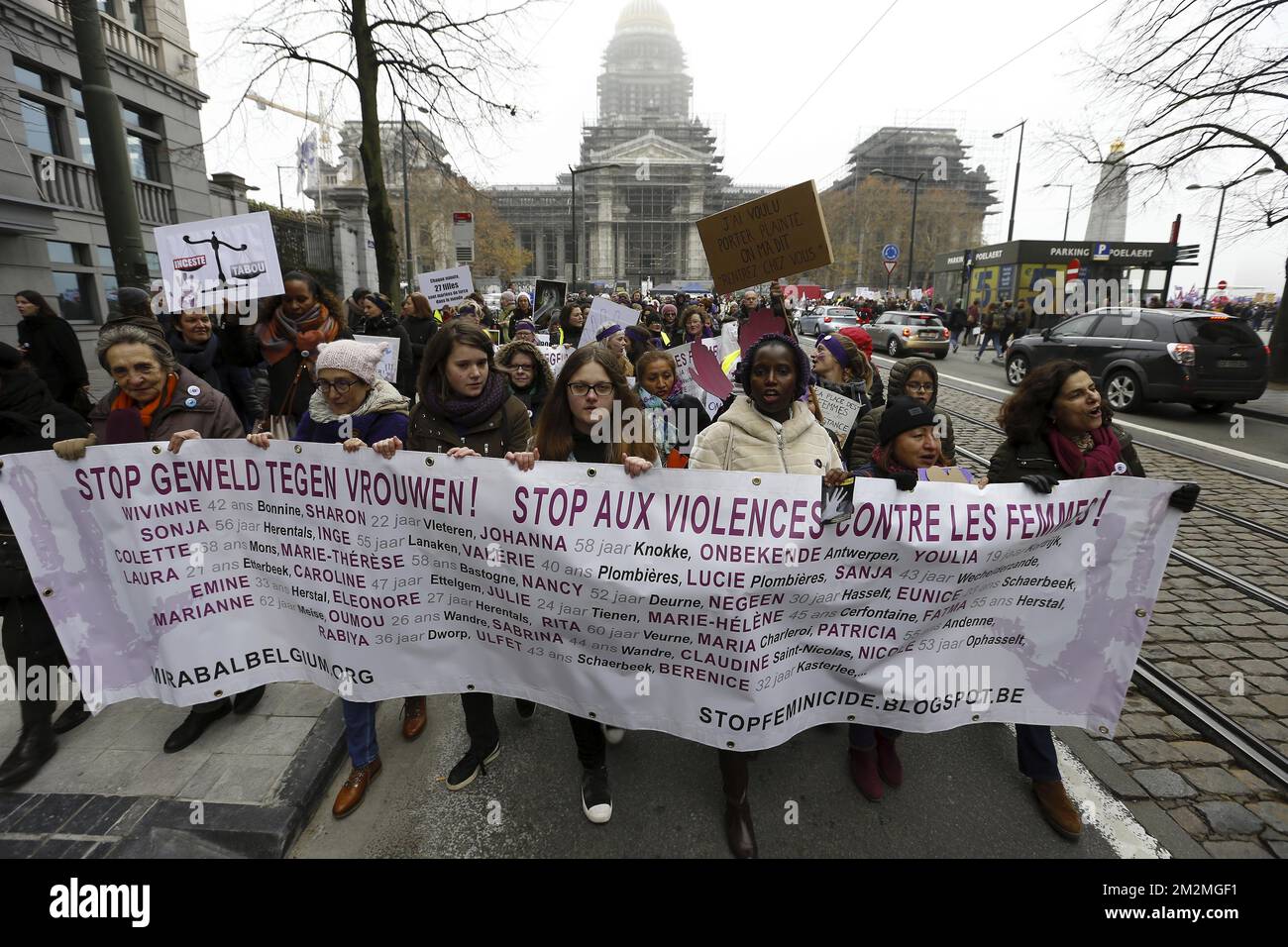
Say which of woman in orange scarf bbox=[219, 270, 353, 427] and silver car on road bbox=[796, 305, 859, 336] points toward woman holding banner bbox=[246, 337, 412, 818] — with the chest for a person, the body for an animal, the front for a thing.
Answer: the woman in orange scarf

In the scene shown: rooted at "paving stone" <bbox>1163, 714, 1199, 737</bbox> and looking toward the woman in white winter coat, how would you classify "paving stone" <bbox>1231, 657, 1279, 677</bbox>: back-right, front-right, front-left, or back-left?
back-right

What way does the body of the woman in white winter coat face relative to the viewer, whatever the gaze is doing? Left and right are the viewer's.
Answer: facing the viewer

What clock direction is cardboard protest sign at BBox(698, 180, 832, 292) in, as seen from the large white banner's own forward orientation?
The cardboard protest sign is roughly at 7 o'clock from the large white banner.

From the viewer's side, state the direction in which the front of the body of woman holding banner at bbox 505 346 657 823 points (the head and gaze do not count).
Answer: toward the camera

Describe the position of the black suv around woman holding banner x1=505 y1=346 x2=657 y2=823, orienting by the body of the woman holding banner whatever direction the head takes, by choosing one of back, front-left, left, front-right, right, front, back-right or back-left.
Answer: back-left
